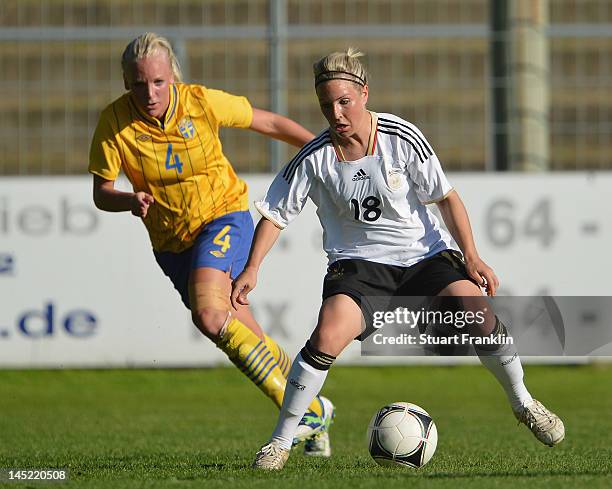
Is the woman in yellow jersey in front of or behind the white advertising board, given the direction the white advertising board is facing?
in front

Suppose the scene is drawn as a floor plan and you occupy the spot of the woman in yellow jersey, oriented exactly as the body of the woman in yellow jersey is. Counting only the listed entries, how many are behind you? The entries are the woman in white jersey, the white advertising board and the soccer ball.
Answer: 1

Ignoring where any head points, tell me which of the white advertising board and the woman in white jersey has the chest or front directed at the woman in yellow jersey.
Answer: the white advertising board

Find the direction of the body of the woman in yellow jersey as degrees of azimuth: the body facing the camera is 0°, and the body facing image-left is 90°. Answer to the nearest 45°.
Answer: approximately 0°

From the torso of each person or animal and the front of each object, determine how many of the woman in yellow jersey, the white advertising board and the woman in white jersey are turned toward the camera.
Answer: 3

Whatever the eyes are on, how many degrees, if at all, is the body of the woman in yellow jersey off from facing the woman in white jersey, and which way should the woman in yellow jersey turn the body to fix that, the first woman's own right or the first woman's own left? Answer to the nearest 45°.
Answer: approximately 45° to the first woman's own left

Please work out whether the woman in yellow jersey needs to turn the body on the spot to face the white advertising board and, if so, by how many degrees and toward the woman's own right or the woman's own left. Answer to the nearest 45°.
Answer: approximately 180°

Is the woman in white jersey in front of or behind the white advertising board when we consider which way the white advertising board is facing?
in front
